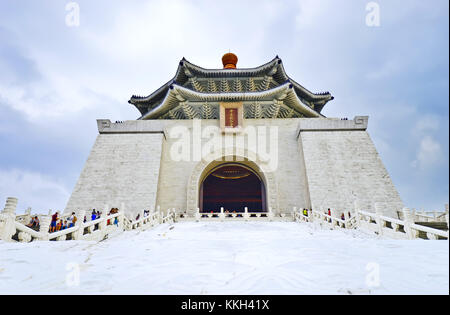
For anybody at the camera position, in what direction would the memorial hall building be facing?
facing the viewer
